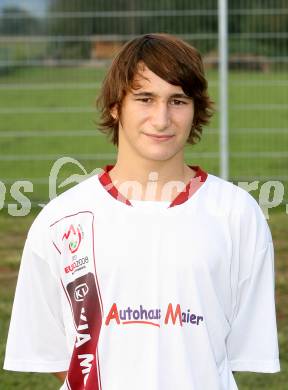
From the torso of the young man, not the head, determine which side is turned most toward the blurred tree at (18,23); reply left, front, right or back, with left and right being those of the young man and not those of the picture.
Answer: back

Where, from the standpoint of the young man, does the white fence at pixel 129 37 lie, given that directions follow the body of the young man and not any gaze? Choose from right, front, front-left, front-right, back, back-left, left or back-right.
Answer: back

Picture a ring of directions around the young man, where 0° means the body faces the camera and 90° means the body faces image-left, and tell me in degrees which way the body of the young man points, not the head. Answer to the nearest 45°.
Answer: approximately 0°
